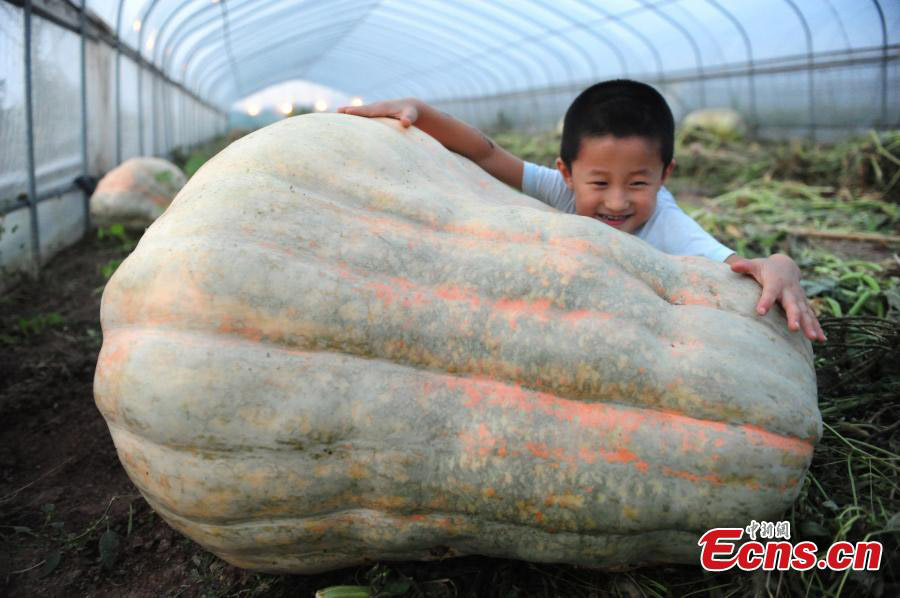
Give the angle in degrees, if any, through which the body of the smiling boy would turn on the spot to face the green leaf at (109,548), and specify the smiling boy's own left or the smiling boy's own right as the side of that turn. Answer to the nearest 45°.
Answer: approximately 45° to the smiling boy's own right

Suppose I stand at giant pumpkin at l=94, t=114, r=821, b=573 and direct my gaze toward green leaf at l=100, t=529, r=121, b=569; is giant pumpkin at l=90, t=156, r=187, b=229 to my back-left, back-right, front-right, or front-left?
front-right

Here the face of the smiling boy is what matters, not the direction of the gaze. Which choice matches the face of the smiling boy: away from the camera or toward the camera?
toward the camera

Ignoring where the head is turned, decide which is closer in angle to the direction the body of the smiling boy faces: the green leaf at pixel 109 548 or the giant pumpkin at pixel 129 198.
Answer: the green leaf

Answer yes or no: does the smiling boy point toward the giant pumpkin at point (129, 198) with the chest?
no

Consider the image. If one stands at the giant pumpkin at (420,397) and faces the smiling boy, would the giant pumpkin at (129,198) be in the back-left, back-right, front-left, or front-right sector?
front-left

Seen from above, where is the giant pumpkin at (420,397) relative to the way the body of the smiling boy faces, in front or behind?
in front

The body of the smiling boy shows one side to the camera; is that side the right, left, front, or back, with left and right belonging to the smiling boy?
front
